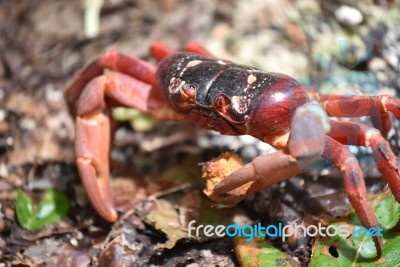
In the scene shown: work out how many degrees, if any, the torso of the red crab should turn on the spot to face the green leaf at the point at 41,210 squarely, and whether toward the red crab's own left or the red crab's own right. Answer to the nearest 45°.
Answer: approximately 45° to the red crab's own right

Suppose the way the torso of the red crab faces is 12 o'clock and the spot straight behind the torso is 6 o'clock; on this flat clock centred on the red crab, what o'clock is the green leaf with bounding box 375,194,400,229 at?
The green leaf is roughly at 8 o'clock from the red crab.

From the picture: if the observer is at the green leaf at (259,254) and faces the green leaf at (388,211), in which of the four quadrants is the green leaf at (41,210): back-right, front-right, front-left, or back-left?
back-left

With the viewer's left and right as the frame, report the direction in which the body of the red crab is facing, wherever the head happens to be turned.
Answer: facing the viewer and to the left of the viewer

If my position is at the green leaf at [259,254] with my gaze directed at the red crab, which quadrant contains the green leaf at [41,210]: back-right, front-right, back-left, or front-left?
front-left
